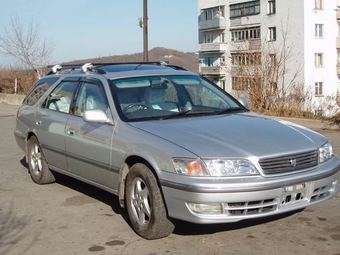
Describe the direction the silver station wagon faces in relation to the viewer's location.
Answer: facing the viewer and to the right of the viewer
